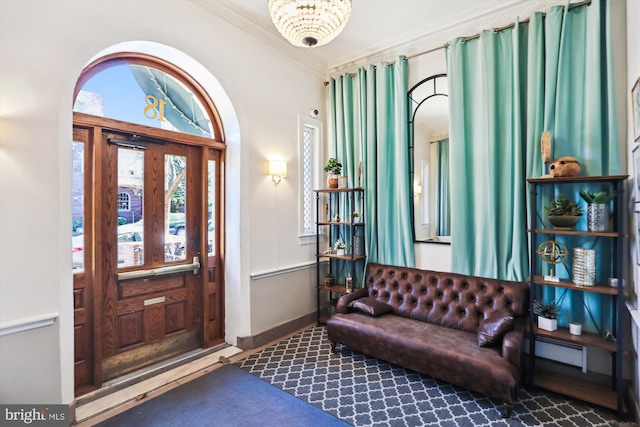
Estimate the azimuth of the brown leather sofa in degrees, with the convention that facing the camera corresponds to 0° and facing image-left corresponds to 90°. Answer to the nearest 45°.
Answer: approximately 45°

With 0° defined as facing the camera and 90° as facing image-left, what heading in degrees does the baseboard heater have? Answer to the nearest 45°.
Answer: approximately 45°

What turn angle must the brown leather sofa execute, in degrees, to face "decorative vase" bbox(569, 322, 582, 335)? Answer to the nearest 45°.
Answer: approximately 135° to its left

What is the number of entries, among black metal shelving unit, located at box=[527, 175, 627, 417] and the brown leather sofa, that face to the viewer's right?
0

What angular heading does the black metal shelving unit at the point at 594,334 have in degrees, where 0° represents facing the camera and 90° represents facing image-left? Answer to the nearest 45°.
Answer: approximately 45°

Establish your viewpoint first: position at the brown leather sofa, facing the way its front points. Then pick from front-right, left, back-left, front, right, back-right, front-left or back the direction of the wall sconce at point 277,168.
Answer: front-right
